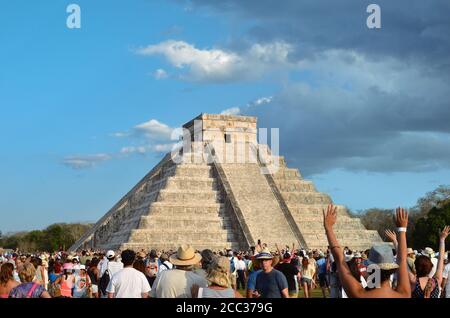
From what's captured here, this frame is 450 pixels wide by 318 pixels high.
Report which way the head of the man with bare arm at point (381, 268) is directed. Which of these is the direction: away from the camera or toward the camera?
away from the camera

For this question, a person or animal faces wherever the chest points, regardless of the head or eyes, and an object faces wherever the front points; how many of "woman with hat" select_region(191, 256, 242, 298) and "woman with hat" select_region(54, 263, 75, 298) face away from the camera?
2

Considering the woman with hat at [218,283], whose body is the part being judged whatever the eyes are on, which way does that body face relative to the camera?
away from the camera

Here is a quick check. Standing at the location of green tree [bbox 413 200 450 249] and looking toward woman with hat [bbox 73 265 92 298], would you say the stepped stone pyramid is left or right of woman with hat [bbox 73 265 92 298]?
right

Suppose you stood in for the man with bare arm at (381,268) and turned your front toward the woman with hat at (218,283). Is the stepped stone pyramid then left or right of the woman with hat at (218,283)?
right

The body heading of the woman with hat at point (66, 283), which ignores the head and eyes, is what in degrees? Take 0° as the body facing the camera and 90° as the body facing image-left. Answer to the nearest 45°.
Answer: approximately 180°

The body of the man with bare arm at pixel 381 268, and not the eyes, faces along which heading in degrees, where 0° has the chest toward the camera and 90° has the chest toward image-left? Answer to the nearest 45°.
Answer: approximately 180°

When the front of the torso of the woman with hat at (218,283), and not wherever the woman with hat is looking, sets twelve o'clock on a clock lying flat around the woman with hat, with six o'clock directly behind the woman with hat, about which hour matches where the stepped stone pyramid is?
The stepped stone pyramid is roughly at 12 o'clock from the woman with hat.
